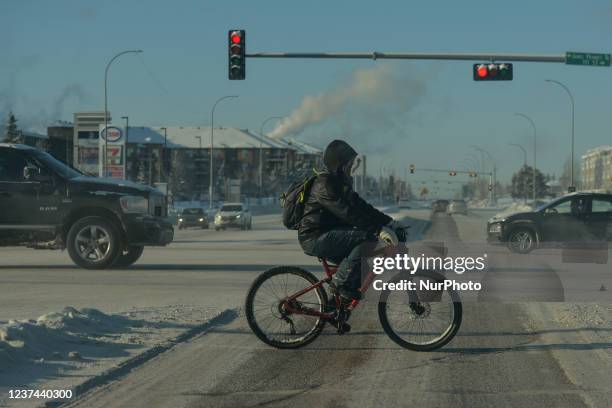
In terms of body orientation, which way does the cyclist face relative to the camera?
to the viewer's right

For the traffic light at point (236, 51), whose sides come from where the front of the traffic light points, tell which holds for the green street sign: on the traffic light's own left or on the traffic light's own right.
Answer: on the traffic light's own left

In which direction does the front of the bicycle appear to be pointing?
to the viewer's right

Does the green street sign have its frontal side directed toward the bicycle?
yes

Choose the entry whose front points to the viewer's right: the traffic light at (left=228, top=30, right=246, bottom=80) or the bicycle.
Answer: the bicycle

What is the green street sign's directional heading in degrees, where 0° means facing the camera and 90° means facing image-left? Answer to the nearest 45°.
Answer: approximately 0°

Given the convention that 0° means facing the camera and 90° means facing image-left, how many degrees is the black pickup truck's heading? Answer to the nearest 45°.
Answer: approximately 270°

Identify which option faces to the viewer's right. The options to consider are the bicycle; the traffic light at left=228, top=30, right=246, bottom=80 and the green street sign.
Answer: the bicycle

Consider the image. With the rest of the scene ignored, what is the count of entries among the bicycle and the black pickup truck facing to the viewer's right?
2
